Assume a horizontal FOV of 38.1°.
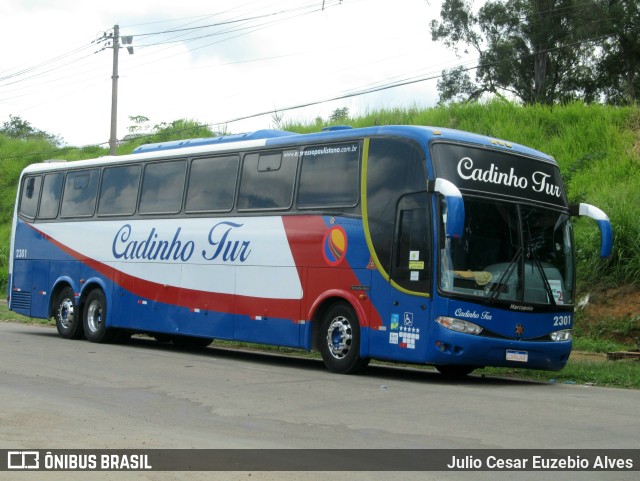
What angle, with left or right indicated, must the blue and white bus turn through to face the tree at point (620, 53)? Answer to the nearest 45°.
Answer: approximately 90° to its left

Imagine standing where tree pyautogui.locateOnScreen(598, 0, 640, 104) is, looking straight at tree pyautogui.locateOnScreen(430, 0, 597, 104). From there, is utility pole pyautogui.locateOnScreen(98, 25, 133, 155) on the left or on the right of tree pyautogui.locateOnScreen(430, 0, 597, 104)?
left

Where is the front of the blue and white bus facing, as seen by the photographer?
facing the viewer and to the right of the viewer

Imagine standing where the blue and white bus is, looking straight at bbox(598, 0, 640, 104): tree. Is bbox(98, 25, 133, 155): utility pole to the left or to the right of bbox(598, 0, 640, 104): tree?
left

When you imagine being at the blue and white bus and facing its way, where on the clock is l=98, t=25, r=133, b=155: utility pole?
The utility pole is roughly at 7 o'clock from the blue and white bus.

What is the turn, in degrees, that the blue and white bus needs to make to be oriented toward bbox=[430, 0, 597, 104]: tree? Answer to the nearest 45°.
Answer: approximately 135° to its left
